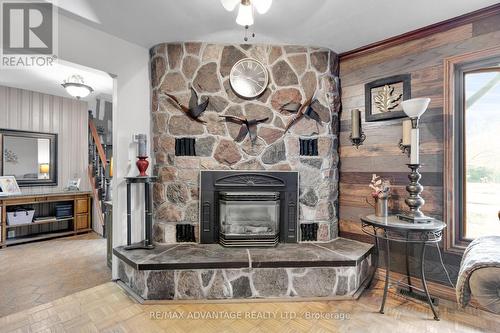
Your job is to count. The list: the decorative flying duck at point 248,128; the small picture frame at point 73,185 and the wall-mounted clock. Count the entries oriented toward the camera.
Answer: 2

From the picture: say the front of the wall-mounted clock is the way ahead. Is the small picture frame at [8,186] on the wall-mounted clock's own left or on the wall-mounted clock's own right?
on the wall-mounted clock's own right

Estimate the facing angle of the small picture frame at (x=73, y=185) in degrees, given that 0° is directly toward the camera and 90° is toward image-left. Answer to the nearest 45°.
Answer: approximately 0°

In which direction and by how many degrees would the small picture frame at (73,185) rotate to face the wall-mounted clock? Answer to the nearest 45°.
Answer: approximately 45° to its left

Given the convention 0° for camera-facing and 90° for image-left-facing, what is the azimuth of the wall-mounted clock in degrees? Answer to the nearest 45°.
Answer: approximately 0°

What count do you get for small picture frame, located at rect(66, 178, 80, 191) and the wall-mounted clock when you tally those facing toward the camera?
2

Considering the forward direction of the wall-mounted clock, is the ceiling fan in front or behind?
in front

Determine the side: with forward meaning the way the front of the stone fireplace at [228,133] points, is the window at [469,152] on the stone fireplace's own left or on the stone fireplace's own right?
on the stone fireplace's own left

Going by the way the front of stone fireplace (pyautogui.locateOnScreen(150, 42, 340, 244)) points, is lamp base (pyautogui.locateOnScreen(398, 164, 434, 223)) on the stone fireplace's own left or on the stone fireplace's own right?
on the stone fireplace's own left
